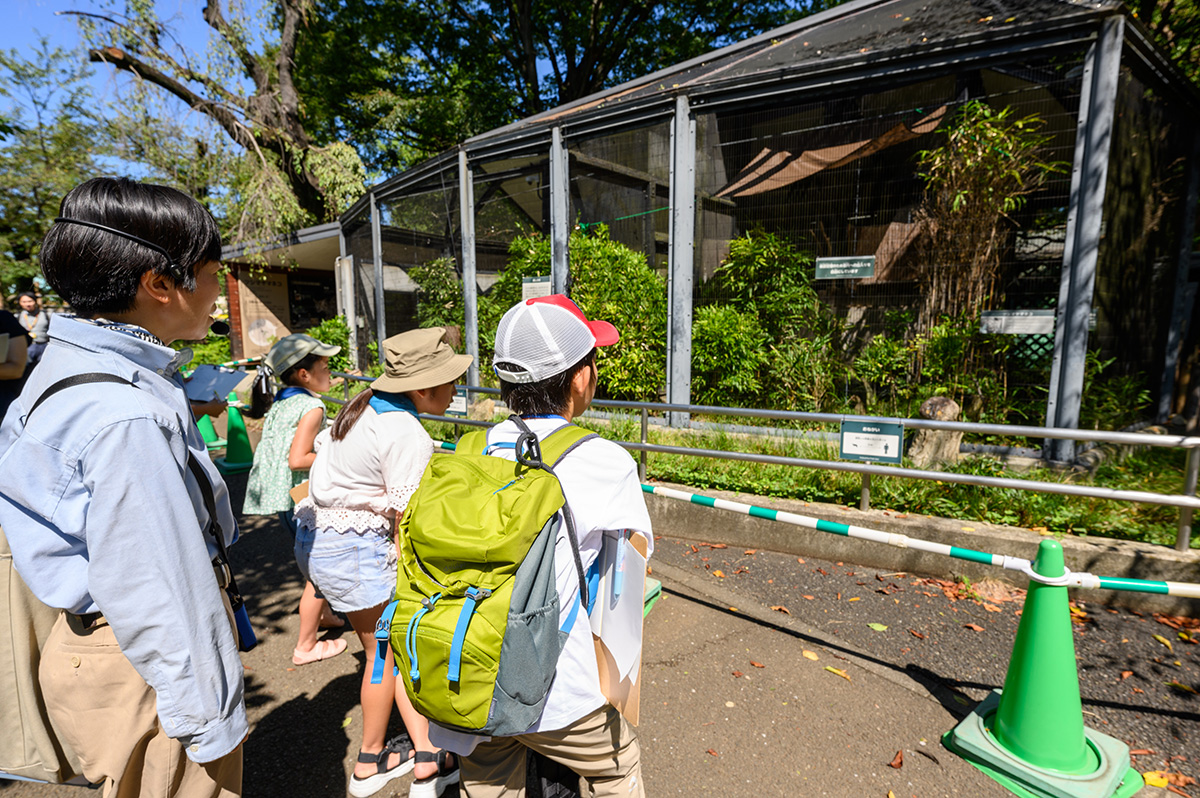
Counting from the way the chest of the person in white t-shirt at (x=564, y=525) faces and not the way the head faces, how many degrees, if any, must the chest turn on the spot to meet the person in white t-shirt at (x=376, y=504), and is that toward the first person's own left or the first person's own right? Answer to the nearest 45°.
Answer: approximately 90° to the first person's own left

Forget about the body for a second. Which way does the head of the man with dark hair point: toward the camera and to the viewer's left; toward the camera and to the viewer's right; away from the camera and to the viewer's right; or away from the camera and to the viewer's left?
away from the camera and to the viewer's right

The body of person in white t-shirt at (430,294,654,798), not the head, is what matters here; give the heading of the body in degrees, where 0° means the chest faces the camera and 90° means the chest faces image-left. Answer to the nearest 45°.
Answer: approximately 225°

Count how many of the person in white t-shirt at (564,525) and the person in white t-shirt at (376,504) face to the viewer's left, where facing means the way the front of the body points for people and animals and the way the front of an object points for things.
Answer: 0

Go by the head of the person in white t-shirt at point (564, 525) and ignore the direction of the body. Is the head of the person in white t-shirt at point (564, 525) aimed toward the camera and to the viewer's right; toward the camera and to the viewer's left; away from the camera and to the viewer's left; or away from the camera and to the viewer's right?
away from the camera and to the viewer's right

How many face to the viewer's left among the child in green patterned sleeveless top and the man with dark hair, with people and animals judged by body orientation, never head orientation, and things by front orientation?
0

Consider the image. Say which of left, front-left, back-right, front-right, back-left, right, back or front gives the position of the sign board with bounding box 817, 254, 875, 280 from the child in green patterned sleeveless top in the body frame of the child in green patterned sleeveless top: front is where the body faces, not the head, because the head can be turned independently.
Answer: front

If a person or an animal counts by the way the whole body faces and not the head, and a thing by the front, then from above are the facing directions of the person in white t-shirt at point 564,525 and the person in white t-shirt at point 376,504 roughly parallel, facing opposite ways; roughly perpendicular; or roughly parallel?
roughly parallel

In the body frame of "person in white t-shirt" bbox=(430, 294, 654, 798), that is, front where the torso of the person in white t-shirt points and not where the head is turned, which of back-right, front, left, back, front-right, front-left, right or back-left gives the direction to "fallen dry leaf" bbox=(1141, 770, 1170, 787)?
front-right

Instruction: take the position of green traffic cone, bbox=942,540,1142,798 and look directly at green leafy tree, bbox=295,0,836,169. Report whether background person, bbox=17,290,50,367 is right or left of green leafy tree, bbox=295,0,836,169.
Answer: left

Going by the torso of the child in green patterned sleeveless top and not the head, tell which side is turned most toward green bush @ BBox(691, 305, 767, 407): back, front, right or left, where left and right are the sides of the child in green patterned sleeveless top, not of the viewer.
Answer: front

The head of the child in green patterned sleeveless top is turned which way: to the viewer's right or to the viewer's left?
to the viewer's right

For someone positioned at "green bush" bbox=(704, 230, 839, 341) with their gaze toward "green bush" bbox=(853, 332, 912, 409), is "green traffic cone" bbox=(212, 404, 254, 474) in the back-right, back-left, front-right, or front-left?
back-right
